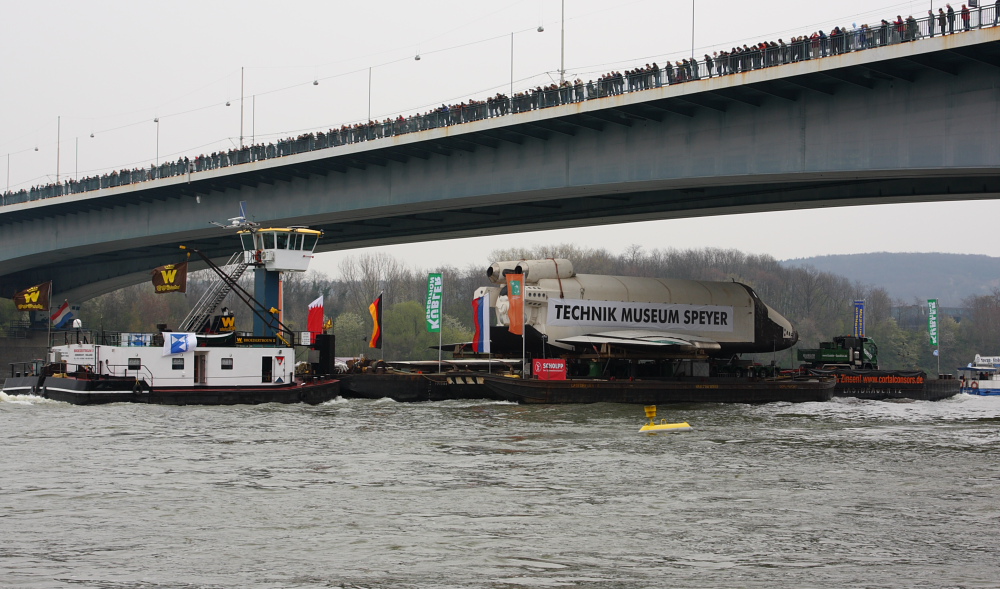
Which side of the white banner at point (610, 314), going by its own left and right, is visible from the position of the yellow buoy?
front

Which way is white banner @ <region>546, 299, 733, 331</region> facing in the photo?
toward the camera

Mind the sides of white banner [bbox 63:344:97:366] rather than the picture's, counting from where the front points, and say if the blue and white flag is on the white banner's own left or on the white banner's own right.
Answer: on the white banner's own left

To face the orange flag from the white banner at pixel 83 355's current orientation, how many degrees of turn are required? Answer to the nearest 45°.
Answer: approximately 90° to its left

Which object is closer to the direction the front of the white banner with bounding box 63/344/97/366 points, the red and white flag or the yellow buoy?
the yellow buoy

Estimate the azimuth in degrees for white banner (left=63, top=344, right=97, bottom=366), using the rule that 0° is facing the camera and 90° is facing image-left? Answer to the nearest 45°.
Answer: approximately 0°

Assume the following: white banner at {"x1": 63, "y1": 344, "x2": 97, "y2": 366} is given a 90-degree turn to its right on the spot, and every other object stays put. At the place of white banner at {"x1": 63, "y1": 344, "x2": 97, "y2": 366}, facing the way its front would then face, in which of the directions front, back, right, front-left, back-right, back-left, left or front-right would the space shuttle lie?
back

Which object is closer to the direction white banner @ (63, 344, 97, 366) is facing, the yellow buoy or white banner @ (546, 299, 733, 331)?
the yellow buoy

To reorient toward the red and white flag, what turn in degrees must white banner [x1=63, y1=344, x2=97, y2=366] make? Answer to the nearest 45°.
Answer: approximately 135° to its left

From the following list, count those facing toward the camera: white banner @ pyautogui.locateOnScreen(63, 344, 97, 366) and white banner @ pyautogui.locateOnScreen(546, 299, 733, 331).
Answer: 2

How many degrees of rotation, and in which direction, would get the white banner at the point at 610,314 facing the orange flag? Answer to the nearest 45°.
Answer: approximately 45° to its right

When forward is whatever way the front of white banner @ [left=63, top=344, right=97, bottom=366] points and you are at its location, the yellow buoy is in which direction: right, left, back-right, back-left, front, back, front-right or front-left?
front-left

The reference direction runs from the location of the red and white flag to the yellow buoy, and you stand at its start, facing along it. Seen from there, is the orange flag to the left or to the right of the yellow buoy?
left
